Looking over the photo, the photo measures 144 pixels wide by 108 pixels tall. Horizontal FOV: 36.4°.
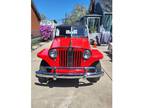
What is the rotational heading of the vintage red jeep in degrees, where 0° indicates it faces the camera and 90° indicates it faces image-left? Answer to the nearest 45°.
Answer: approximately 0°

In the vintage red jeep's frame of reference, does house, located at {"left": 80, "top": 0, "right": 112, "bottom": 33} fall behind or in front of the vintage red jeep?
behind
